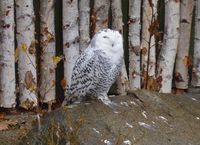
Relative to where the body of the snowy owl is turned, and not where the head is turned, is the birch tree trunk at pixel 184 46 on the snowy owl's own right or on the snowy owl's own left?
on the snowy owl's own left

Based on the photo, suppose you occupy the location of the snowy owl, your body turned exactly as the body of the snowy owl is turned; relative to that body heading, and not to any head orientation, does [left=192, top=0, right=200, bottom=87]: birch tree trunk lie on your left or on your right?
on your left

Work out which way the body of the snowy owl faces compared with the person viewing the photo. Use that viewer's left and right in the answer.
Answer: facing the viewer and to the right of the viewer
